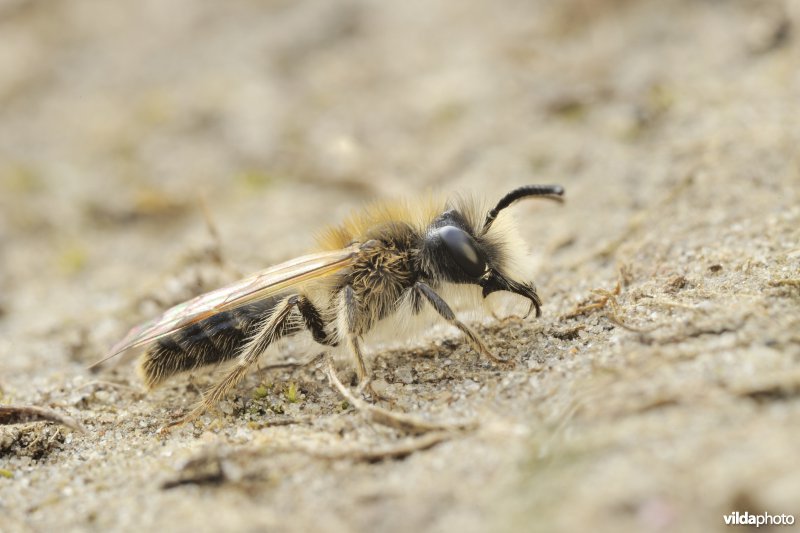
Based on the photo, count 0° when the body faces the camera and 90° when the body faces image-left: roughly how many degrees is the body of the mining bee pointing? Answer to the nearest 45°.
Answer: approximately 270°
